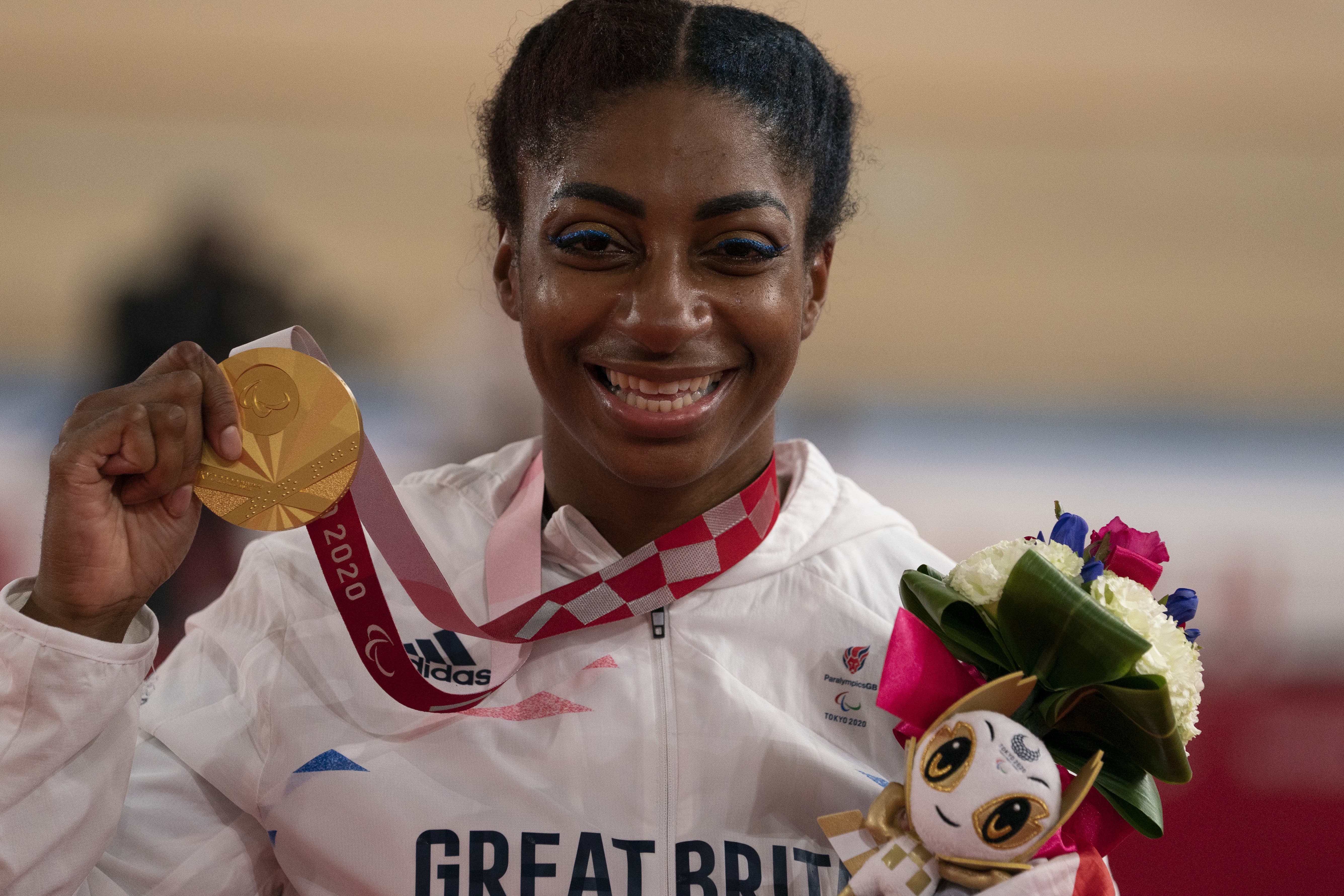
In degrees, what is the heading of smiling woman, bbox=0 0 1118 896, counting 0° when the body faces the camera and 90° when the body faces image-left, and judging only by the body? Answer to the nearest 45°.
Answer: approximately 0°
